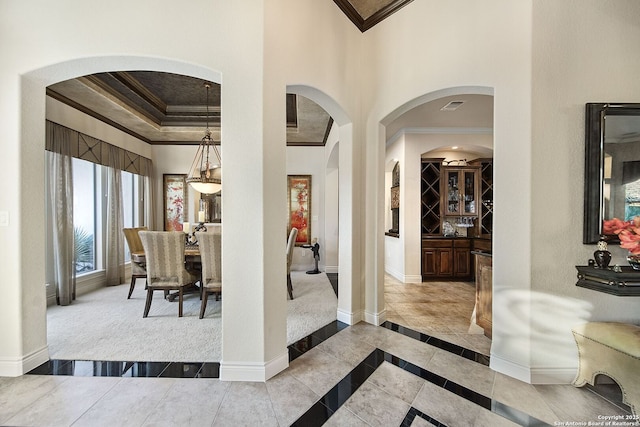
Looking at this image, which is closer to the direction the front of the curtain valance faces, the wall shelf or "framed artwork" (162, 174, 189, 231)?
the wall shelf

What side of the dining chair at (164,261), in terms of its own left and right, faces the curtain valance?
left

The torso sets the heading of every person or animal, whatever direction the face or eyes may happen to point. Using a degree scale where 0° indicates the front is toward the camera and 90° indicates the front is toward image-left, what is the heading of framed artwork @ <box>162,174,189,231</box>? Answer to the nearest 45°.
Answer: approximately 0°

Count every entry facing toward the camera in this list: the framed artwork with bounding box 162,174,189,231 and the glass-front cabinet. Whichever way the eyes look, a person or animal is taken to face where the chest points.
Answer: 2

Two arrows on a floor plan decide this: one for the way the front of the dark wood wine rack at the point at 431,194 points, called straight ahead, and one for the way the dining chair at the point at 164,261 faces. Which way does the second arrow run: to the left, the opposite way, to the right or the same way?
the opposite way

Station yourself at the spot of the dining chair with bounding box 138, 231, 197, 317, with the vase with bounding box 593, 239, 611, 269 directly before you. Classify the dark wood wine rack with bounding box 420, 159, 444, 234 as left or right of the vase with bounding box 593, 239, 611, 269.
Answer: left

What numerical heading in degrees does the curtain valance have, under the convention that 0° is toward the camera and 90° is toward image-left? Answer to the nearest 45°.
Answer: approximately 315°
